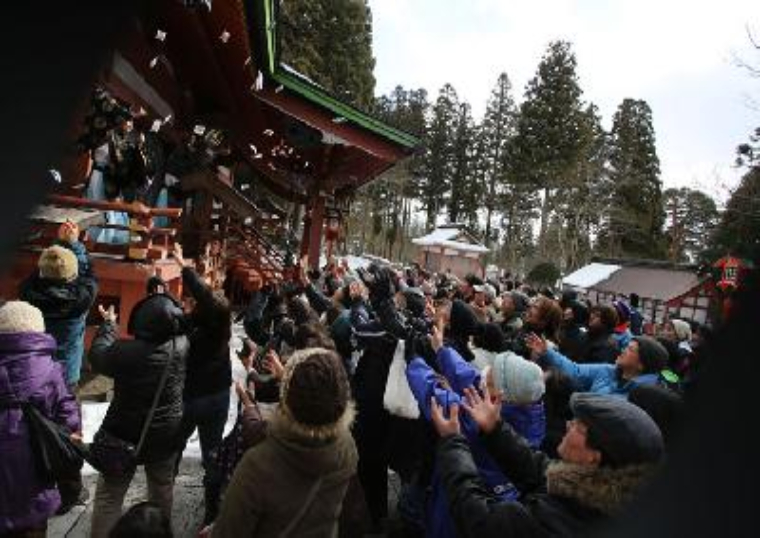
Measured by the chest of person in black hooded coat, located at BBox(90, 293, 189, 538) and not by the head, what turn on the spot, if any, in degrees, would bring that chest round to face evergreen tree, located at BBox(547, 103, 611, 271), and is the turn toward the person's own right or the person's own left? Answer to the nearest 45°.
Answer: approximately 90° to the person's own right

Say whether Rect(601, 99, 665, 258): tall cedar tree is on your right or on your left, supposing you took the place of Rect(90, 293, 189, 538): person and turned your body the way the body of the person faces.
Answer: on your right

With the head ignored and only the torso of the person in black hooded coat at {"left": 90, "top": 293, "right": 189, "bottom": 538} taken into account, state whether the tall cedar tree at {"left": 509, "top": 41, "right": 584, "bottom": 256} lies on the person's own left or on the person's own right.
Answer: on the person's own right

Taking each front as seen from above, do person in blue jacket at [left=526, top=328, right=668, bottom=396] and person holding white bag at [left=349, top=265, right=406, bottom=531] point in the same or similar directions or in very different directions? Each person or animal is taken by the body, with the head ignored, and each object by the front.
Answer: same or similar directions

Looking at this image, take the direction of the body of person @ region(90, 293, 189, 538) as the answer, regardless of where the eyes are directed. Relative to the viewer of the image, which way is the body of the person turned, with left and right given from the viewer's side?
facing away from the viewer and to the left of the viewer

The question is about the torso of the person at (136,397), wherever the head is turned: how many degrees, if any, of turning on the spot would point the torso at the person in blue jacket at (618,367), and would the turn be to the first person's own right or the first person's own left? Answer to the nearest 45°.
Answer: approximately 135° to the first person's own right

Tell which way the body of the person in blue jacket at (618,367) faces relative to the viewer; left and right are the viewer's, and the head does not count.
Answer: facing to the left of the viewer

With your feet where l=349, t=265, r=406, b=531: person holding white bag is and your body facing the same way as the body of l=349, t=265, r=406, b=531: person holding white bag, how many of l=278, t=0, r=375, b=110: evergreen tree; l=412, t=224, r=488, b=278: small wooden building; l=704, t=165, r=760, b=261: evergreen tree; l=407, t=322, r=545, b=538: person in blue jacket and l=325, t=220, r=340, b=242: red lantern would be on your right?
3

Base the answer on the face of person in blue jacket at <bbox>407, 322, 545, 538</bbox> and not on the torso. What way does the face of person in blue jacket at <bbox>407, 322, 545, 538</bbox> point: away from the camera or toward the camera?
away from the camera

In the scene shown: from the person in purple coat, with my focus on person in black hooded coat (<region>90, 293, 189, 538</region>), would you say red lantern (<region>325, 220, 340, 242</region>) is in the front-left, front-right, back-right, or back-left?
front-left

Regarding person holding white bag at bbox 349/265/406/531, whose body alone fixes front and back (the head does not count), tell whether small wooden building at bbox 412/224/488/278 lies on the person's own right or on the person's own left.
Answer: on the person's own right
